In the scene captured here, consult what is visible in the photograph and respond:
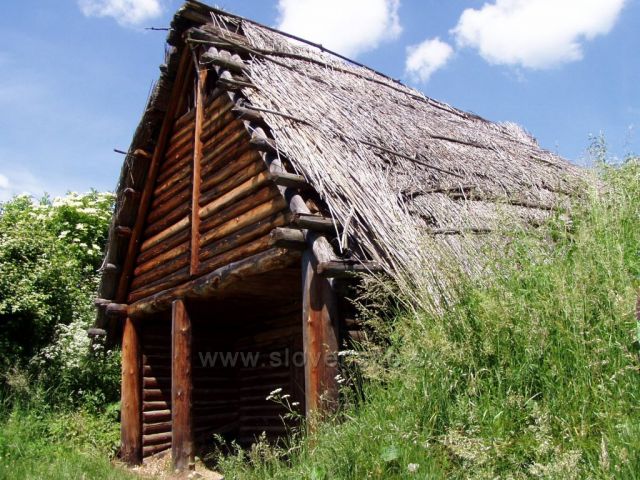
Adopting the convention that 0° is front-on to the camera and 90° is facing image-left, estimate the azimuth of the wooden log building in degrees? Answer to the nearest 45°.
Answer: approximately 45°

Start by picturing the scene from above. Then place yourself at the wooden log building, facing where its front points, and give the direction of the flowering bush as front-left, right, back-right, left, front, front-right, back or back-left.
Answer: right
